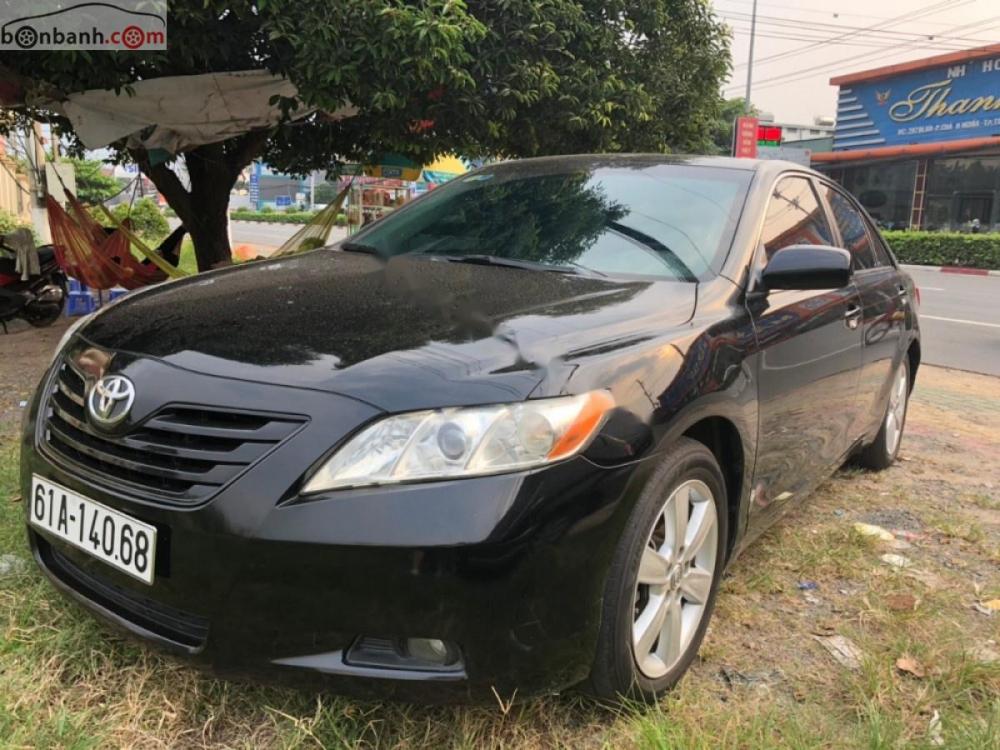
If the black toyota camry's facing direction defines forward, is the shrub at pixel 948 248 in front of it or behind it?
behind

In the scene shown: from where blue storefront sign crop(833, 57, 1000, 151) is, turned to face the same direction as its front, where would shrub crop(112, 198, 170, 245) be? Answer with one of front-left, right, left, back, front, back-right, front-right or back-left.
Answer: front

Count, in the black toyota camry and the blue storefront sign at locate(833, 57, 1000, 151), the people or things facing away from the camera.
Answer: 0

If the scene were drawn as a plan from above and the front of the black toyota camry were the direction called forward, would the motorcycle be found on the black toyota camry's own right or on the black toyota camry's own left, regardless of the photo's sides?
on the black toyota camry's own right

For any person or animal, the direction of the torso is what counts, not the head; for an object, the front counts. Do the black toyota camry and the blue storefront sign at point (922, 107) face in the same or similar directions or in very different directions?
same or similar directions

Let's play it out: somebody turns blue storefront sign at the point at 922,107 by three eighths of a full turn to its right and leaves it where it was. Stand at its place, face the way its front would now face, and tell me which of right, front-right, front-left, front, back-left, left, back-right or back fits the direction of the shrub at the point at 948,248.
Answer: back

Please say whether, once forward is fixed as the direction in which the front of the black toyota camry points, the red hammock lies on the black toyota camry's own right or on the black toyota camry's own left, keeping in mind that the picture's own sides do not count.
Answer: on the black toyota camry's own right

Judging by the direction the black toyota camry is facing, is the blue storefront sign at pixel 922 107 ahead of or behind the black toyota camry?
behind

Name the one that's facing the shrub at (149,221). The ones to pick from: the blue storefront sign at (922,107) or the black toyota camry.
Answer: the blue storefront sign

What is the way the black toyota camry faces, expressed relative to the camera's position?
facing the viewer and to the left of the viewer
